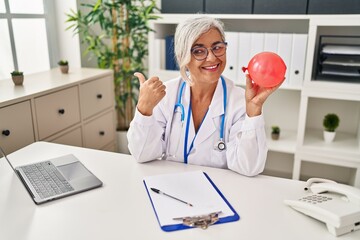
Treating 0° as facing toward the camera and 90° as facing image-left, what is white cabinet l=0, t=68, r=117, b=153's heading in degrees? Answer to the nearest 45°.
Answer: approximately 315°

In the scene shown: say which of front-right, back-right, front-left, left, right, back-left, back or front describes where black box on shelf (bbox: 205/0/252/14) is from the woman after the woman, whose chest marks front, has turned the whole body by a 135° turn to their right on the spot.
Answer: front-right

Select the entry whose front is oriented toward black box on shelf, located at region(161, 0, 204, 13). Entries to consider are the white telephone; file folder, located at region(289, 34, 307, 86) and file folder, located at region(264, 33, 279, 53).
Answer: the white telephone

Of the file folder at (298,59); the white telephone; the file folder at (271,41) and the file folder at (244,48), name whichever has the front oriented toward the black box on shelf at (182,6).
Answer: the white telephone

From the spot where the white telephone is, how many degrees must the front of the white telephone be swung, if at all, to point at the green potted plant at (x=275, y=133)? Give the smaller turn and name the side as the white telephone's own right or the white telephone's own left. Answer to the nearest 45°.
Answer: approximately 45° to the white telephone's own right

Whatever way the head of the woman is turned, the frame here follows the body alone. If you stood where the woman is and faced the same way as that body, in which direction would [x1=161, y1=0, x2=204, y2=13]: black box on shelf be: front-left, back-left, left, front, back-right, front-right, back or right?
back

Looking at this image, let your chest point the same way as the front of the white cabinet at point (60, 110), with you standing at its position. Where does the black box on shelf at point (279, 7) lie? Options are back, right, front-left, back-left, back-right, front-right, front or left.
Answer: front-left

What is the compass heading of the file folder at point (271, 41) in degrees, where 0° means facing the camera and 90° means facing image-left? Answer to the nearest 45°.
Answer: approximately 0°

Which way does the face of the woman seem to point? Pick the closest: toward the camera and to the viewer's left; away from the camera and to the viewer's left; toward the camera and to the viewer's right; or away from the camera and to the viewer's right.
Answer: toward the camera and to the viewer's right

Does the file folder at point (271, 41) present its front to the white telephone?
yes

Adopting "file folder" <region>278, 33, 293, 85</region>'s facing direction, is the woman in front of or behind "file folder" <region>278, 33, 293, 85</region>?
in front
